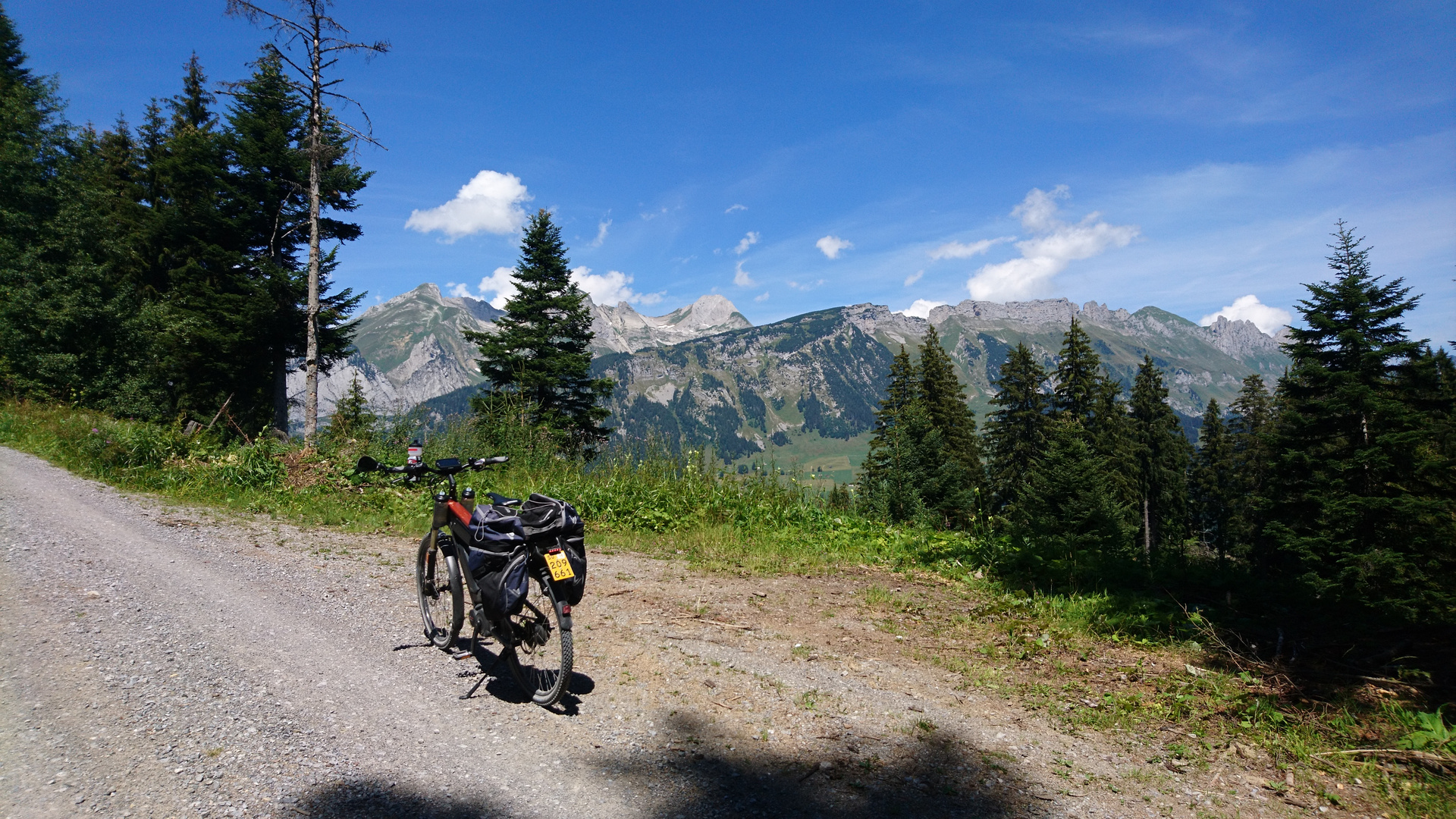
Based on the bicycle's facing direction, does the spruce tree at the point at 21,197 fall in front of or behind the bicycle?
in front

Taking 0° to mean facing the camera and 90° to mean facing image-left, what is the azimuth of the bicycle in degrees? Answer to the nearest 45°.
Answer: approximately 135°

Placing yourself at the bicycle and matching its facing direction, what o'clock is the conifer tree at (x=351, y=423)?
The conifer tree is roughly at 1 o'clock from the bicycle.

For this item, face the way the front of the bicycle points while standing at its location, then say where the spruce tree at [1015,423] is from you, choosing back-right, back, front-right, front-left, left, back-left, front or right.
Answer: right

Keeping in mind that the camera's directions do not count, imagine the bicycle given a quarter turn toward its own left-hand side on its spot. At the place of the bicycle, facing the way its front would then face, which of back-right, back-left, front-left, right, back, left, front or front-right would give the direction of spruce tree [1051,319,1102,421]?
back

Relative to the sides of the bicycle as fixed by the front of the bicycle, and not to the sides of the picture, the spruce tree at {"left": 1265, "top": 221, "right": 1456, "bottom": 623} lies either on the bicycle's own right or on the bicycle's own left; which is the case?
on the bicycle's own right

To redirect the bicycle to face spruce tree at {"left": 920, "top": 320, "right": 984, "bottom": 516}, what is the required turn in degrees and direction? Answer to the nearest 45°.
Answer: approximately 90° to its right

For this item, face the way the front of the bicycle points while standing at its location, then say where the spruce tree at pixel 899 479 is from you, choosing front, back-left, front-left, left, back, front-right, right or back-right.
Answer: right

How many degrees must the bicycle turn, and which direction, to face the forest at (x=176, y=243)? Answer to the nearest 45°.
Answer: approximately 45° to its right

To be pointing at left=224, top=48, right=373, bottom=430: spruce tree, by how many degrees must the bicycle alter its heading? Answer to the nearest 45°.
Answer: approximately 45° to its right
